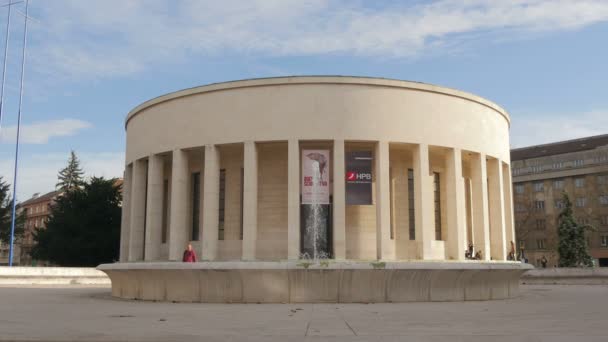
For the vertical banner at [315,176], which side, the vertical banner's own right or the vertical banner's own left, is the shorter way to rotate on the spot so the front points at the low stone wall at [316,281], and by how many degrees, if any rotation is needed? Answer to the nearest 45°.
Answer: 0° — it already faces it

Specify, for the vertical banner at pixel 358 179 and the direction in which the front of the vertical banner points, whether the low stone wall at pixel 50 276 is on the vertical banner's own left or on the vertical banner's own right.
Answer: on the vertical banner's own right

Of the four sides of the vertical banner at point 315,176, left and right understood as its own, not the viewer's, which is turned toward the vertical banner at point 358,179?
left

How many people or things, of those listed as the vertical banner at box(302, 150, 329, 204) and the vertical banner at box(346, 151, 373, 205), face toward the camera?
2

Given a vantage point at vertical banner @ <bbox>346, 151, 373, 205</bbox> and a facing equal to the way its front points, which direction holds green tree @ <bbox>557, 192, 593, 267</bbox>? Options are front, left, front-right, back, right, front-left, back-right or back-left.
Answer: back-left

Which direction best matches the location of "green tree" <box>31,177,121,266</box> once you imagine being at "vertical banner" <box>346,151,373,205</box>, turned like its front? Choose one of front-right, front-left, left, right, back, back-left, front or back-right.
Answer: back-right

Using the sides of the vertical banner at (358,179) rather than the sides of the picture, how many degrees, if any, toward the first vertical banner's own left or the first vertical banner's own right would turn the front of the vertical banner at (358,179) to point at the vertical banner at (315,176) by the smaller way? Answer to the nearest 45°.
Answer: approximately 90° to the first vertical banner's own right

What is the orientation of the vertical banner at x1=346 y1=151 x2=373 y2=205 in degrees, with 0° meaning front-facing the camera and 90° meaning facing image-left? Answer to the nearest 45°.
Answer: approximately 0°

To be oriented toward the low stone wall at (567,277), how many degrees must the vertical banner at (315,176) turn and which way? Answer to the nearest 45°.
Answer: approximately 135° to its left

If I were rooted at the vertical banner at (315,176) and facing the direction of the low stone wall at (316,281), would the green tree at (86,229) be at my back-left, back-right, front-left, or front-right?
back-right
